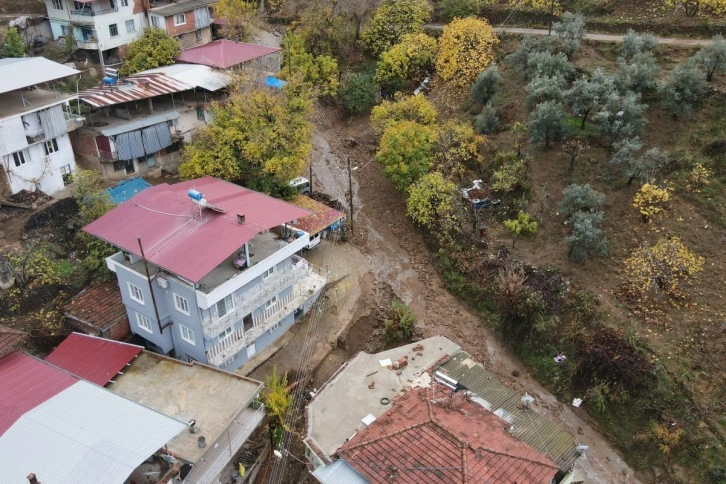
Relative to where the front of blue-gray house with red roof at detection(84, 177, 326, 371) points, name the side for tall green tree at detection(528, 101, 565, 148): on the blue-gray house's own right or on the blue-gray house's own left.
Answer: on the blue-gray house's own left

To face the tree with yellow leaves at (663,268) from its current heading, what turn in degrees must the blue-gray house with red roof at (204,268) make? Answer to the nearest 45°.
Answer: approximately 45° to its left

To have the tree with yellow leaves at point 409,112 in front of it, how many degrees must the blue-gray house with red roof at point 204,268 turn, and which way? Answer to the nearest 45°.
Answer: approximately 90° to its left

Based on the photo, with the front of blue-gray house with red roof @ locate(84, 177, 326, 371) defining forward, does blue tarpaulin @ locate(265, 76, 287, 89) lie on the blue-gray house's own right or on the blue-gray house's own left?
on the blue-gray house's own left

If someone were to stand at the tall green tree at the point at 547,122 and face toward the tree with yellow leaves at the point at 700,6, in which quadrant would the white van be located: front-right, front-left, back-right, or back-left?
back-left

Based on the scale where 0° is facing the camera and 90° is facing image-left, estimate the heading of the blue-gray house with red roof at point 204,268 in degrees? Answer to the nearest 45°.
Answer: approximately 315°

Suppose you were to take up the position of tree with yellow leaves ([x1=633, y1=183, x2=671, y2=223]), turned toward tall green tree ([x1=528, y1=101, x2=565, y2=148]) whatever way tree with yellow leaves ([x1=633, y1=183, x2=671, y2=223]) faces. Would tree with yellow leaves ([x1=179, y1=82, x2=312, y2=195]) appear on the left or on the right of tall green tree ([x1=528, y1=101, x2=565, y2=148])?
left

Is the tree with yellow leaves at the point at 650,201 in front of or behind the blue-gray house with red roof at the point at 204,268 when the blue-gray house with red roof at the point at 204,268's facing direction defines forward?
in front

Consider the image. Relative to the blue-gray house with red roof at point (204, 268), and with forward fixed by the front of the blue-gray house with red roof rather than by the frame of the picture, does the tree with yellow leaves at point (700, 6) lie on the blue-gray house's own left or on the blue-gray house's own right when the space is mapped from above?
on the blue-gray house's own left

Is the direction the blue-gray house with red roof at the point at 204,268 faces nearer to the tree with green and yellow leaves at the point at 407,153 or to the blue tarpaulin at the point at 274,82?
the tree with green and yellow leaves
